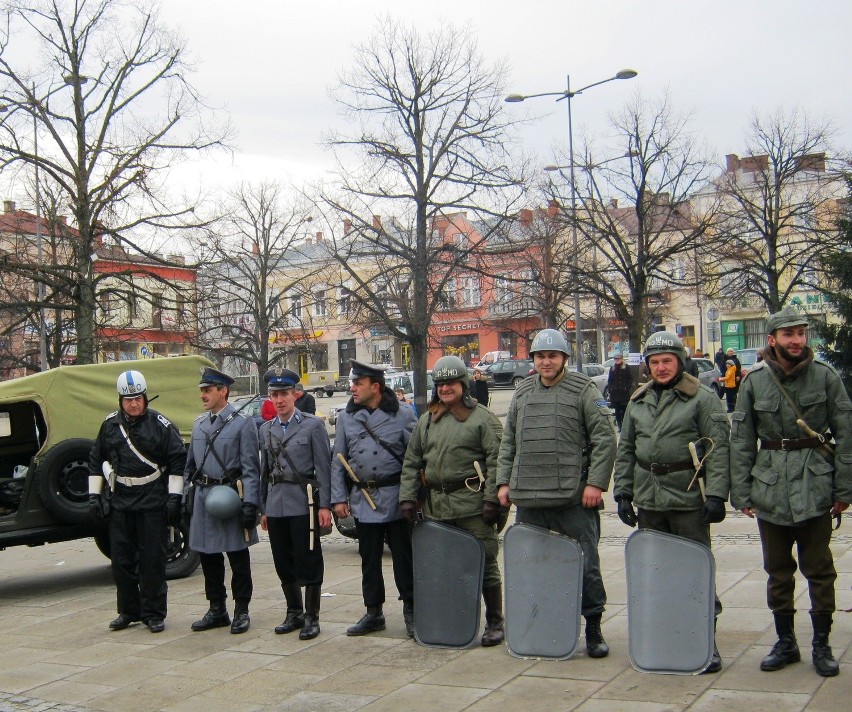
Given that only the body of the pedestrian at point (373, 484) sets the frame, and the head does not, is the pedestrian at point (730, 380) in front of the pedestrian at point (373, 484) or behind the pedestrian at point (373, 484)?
behind

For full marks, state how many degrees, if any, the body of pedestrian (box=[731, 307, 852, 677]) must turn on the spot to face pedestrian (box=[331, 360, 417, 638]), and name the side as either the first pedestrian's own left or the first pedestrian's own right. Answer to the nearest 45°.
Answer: approximately 90° to the first pedestrian's own right

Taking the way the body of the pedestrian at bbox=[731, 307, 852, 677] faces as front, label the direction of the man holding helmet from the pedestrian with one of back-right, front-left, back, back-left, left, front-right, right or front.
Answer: right

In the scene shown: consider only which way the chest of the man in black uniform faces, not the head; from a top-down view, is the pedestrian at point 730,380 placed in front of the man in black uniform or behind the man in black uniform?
behind

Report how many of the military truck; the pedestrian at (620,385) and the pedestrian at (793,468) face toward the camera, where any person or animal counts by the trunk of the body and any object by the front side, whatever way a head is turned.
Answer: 2
